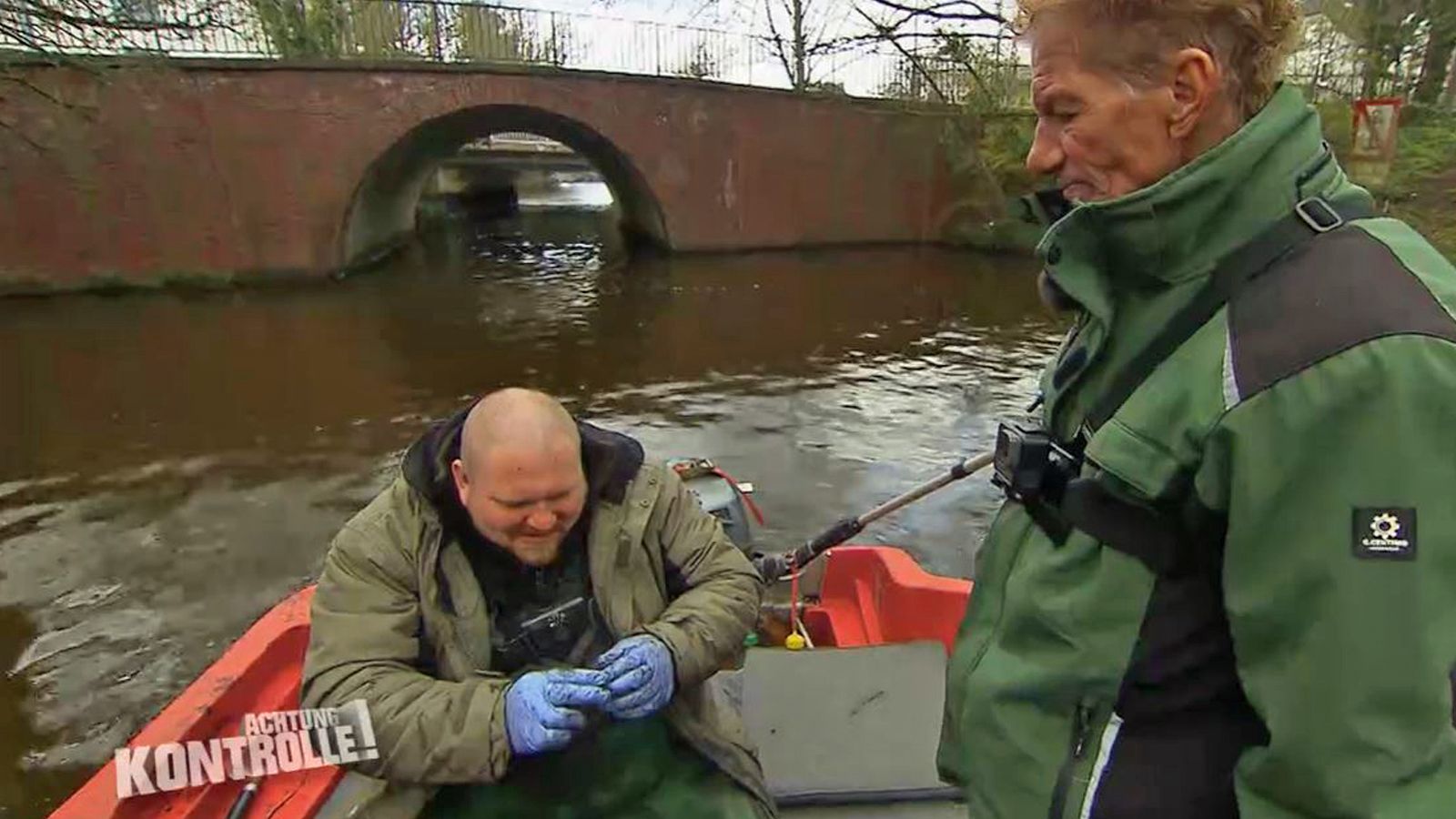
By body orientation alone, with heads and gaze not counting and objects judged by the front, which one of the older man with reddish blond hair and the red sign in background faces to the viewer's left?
the older man with reddish blond hair

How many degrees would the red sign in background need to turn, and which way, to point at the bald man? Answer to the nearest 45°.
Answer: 0° — it already faces them

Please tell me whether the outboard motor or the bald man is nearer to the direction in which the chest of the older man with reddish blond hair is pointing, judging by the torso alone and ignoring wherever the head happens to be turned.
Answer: the bald man

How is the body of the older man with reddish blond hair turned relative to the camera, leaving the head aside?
to the viewer's left

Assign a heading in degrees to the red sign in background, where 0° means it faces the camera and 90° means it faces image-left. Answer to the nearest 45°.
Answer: approximately 0°

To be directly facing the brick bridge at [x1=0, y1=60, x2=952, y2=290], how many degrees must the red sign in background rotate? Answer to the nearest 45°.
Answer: approximately 90° to its right

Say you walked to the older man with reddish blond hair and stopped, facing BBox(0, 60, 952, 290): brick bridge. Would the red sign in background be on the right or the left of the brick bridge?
right

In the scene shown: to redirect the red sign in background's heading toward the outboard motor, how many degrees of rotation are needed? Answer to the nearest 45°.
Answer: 0° — it already faces it

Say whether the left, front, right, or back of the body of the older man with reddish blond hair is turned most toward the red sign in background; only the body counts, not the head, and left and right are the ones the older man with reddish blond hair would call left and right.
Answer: right

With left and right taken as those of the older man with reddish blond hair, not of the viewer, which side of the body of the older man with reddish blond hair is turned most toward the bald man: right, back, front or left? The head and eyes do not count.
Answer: front

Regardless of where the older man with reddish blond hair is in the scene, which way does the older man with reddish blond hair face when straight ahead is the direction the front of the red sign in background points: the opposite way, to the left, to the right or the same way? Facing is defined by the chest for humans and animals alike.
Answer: to the right

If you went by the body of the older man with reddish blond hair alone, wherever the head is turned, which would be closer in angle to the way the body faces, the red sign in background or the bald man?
the bald man

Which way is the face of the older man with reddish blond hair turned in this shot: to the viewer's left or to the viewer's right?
to the viewer's left
